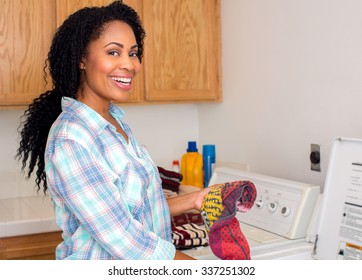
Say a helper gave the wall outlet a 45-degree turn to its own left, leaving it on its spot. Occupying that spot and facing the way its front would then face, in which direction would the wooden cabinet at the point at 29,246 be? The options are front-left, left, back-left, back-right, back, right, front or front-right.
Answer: right

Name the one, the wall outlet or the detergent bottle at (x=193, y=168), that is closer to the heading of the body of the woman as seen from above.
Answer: the wall outlet

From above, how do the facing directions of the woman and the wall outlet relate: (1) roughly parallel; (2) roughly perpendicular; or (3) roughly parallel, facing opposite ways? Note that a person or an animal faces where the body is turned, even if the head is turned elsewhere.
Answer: roughly perpendicular

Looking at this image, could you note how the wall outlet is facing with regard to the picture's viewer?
facing the viewer and to the left of the viewer

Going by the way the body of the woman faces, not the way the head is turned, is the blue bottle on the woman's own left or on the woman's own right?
on the woman's own left

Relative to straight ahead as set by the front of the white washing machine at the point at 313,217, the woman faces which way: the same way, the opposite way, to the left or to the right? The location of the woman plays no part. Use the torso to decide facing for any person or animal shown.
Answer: to the left

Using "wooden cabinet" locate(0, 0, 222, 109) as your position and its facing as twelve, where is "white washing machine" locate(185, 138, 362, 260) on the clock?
The white washing machine is roughly at 11 o'clock from the wooden cabinet.

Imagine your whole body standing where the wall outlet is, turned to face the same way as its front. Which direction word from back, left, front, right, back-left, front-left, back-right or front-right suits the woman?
front

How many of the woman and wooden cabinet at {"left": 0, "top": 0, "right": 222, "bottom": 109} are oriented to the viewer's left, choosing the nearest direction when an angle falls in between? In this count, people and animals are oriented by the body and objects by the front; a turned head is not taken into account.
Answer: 0

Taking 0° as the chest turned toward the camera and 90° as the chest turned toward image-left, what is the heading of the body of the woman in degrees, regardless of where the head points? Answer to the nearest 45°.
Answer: approximately 315°

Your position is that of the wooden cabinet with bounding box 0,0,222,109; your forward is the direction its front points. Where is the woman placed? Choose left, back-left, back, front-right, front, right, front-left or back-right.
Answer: front

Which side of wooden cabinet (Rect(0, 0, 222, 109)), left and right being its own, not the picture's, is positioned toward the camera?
front
